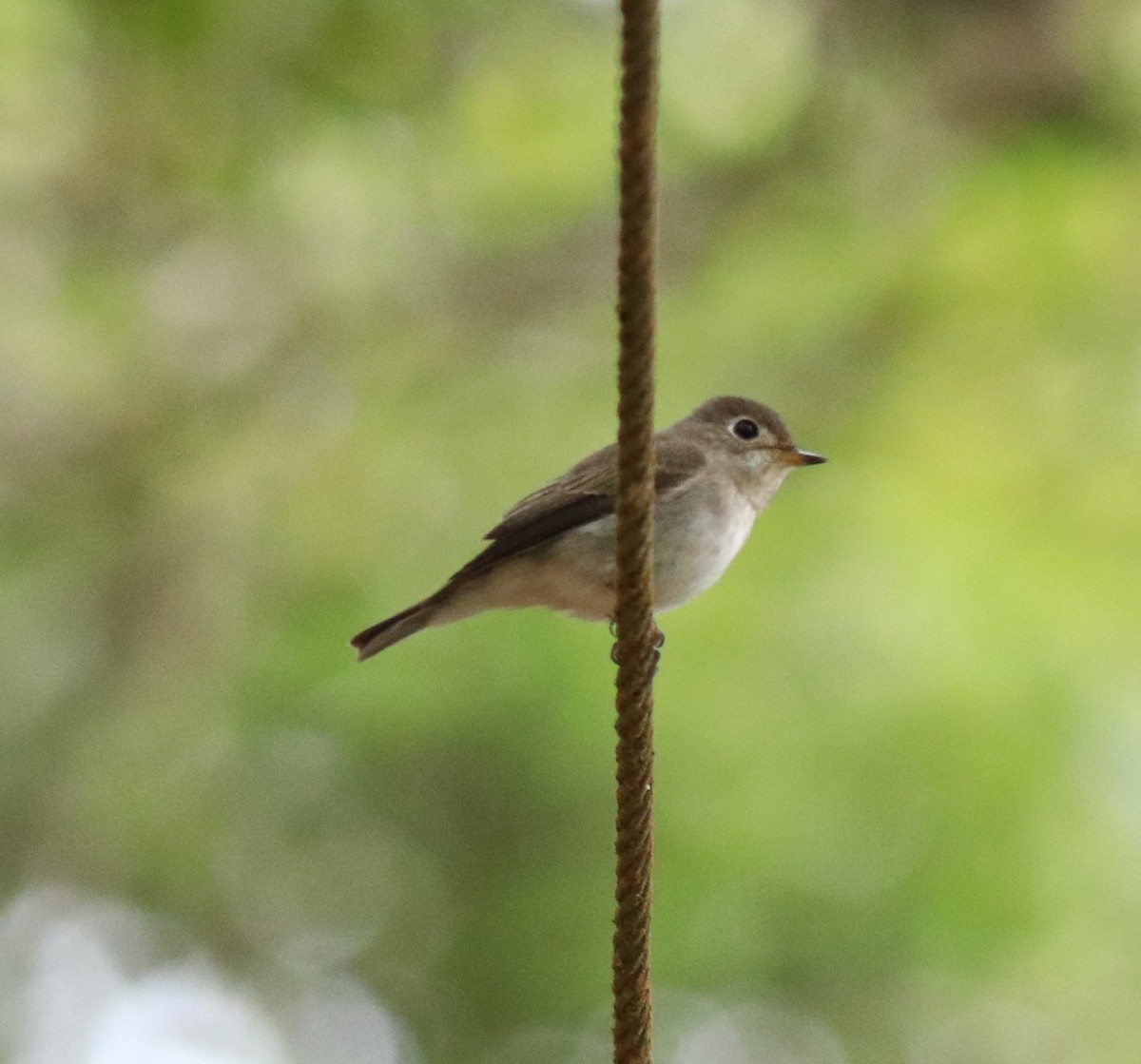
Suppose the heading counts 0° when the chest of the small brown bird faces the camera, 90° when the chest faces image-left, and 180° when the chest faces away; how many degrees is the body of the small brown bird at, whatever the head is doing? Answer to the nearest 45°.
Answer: approximately 270°
